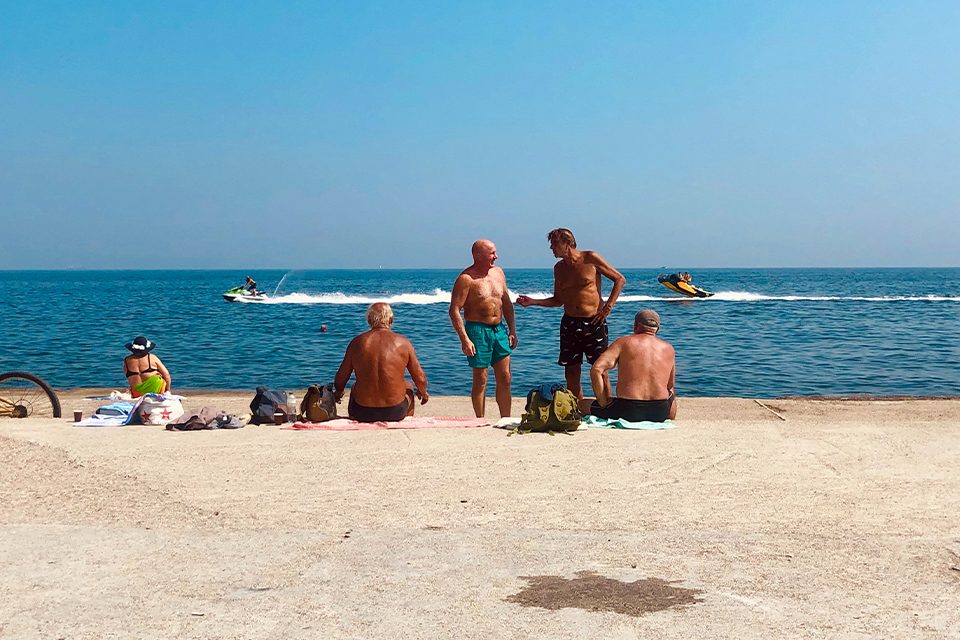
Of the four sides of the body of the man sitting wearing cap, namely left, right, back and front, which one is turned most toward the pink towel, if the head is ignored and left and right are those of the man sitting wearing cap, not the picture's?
left

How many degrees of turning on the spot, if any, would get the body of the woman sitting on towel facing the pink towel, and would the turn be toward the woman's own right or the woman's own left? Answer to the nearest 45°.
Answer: approximately 135° to the woman's own right

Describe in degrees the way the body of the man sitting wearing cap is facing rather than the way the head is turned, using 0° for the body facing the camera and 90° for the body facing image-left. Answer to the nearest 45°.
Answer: approximately 180°

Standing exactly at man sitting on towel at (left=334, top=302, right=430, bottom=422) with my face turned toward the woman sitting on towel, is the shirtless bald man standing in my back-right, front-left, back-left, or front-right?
back-right

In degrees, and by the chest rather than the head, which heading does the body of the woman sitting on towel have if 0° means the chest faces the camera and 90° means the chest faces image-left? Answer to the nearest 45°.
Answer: approximately 180°

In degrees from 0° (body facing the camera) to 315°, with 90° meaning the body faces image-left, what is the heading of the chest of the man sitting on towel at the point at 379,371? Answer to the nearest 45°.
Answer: approximately 180°

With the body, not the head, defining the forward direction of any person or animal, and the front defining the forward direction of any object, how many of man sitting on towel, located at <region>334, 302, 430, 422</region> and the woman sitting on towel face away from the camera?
2

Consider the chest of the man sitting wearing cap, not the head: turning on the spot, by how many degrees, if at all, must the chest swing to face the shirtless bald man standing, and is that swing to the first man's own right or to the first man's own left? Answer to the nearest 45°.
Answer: approximately 90° to the first man's own left
